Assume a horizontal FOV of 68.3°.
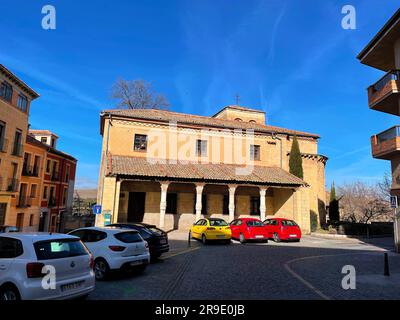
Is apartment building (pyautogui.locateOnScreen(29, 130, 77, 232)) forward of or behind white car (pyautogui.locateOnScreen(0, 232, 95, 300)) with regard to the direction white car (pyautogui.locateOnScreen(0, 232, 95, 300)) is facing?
forward

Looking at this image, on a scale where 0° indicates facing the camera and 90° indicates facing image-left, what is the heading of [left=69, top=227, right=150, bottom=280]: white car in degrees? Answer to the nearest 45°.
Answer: approximately 135°

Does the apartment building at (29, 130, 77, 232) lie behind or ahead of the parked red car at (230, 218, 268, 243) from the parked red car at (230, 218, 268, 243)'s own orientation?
ahead

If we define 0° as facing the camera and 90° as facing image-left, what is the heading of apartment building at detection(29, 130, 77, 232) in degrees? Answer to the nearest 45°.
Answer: approximately 315°

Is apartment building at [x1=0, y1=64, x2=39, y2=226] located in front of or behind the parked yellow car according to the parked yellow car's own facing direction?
in front

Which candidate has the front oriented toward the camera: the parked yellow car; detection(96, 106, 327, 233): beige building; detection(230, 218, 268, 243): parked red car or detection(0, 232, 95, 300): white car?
the beige building

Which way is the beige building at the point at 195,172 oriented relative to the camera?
toward the camera

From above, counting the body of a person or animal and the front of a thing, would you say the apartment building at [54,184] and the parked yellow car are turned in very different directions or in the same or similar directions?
very different directions

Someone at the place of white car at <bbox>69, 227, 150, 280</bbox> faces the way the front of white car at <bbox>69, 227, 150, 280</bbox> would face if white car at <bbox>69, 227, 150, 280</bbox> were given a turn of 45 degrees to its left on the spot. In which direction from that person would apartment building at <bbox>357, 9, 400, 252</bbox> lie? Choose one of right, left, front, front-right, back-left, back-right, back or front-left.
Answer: back

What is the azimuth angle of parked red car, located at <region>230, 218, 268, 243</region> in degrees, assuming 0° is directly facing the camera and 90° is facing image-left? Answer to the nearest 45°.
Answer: approximately 135°

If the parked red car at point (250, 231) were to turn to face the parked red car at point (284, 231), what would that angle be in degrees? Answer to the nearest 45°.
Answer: approximately 90° to its right

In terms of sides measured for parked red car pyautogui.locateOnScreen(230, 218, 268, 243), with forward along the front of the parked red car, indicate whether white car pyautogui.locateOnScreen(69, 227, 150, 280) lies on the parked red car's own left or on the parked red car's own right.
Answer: on the parked red car's own left

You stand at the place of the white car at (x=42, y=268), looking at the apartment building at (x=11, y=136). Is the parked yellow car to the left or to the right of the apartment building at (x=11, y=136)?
right

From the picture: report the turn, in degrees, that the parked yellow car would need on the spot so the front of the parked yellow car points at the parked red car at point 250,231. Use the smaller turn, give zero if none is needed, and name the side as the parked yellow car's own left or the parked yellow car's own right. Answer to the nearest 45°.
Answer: approximately 90° to the parked yellow car's own right
